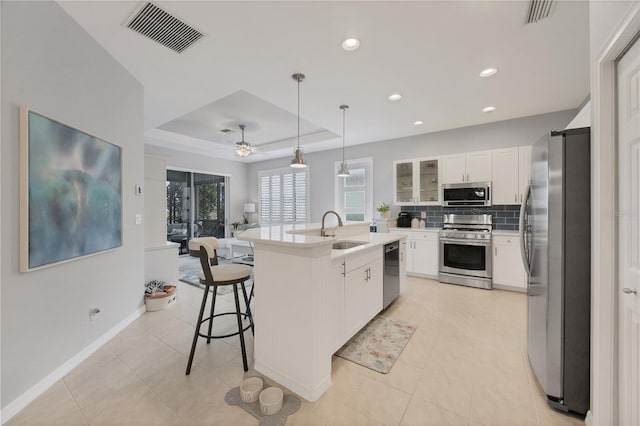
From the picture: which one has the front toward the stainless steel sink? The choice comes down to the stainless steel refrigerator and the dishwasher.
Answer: the stainless steel refrigerator

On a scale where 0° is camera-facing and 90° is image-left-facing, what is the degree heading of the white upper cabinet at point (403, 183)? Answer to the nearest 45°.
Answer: approximately 0°

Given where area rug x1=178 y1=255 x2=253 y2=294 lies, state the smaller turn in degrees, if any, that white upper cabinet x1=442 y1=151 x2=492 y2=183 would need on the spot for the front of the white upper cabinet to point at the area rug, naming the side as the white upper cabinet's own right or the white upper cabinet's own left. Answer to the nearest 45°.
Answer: approximately 45° to the white upper cabinet's own right

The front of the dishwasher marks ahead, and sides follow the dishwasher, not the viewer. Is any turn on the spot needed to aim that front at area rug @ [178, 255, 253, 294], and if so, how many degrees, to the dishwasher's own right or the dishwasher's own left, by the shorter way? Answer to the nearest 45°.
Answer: approximately 180°

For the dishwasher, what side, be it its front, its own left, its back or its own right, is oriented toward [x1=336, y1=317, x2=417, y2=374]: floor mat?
right

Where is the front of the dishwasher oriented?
to the viewer's right

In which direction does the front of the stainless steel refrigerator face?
to the viewer's left

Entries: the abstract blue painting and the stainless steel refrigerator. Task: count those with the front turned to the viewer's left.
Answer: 1
